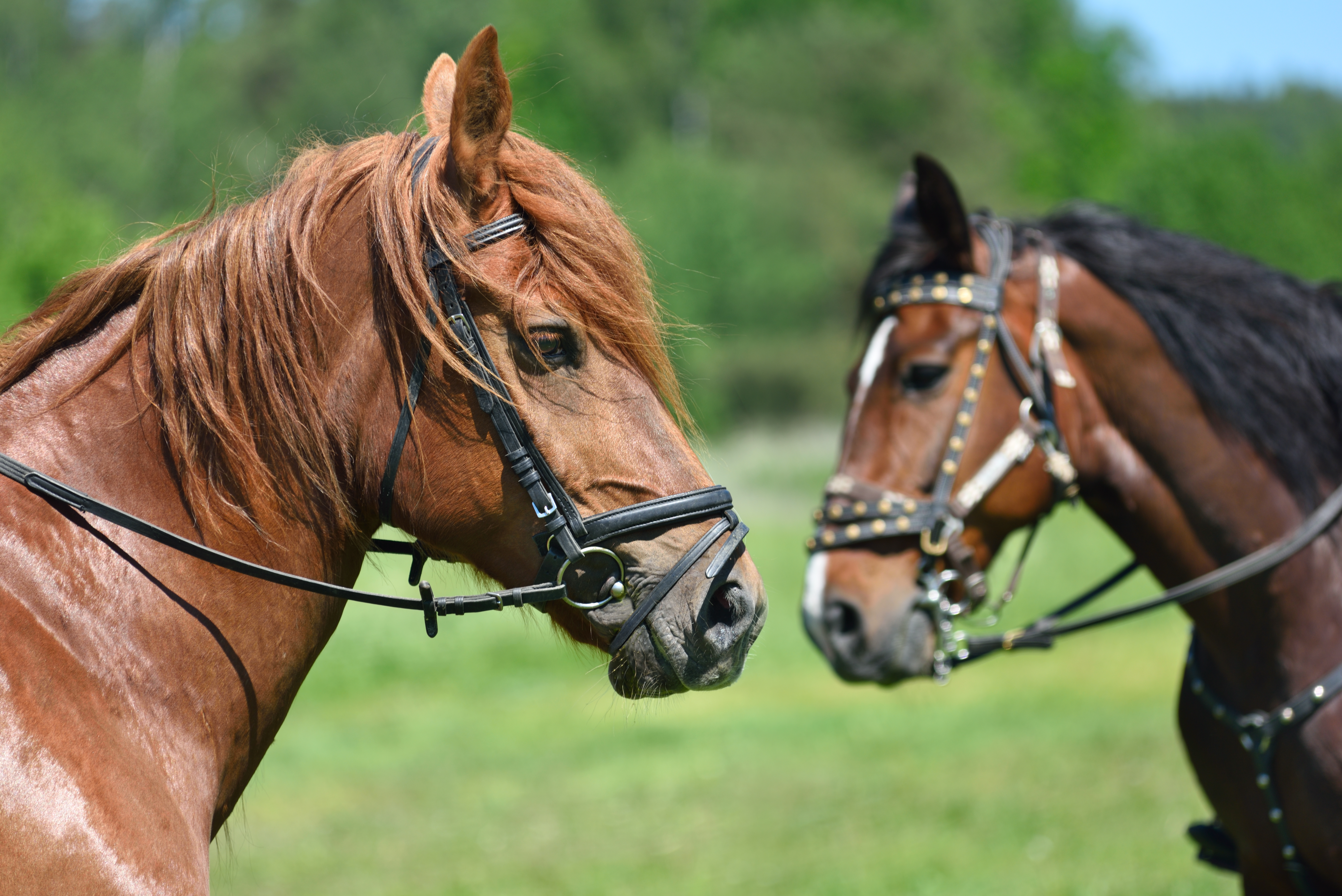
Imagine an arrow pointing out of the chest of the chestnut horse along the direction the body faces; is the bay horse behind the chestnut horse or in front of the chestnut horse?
in front

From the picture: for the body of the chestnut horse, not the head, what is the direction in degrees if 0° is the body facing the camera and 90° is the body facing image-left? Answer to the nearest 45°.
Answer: approximately 270°
